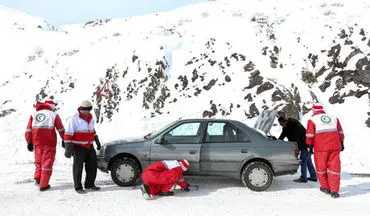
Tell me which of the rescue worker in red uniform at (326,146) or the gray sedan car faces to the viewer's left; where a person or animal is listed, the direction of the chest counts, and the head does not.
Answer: the gray sedan car

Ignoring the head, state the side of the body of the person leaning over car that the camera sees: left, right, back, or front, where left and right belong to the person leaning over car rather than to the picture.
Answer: left

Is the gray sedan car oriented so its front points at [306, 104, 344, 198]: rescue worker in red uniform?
no

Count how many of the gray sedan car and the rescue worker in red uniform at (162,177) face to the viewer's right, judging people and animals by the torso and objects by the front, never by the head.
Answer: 1

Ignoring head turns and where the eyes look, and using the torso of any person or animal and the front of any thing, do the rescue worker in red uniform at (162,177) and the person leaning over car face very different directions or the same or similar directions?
very different directions

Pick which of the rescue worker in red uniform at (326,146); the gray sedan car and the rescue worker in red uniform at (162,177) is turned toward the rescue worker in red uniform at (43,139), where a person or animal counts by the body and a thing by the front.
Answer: the gray sedan car

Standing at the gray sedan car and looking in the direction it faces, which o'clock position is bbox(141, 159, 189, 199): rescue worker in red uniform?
The rescue worker in red uniform is roughly at 11 o'clock from the gray sedan car.

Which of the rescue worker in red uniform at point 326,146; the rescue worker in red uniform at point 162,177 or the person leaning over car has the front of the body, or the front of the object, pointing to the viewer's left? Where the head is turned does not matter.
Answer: the person leaning over car

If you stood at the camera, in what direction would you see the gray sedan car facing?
facing to the left of the viewer
